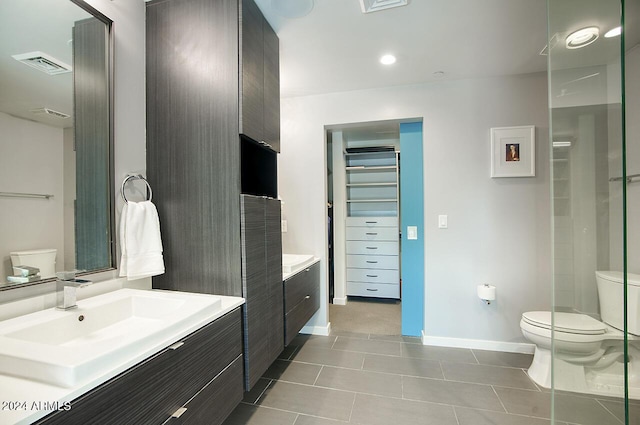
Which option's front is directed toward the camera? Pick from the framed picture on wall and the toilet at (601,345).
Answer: the framed picture on wall

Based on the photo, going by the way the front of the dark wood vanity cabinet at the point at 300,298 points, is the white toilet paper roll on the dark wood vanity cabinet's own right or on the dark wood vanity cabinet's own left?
on the dark wood vanity cabinet's own left

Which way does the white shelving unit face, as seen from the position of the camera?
facing the viewer

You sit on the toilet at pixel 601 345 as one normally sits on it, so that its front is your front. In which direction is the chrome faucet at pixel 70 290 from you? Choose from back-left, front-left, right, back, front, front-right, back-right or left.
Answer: front-left

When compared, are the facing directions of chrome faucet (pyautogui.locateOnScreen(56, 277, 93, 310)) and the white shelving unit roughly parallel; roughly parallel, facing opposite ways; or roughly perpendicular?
roughly perpendicular

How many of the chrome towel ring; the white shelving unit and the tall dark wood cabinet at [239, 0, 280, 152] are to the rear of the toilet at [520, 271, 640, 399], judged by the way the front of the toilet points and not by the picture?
0

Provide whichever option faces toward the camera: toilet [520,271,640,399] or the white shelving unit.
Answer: the white shelving unit

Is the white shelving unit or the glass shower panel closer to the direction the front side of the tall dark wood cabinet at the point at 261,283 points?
the glass shower panel

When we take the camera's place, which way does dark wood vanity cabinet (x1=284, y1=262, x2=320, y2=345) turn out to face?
facing the viewer and to the right of the viewer

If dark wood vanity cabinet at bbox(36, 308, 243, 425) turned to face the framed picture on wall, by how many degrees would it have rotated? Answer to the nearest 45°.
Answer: approximately 45° to its left

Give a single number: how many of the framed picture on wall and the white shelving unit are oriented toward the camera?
2

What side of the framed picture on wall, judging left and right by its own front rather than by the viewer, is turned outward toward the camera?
front

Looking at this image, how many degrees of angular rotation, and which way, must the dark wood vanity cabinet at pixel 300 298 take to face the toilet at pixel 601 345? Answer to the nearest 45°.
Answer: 0° — it already faces it

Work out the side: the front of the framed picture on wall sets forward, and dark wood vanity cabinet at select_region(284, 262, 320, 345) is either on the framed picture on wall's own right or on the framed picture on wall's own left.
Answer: on the framed picture on wall's own right

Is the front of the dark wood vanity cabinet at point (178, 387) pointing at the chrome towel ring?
no

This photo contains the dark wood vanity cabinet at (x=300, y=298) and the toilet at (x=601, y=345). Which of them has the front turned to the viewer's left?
the toilet

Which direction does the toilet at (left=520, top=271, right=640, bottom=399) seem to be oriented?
to the viewer's left

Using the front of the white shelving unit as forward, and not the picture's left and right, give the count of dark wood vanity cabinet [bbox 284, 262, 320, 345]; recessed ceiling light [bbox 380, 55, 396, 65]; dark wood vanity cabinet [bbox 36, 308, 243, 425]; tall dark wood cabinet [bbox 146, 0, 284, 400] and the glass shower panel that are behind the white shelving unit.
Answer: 0

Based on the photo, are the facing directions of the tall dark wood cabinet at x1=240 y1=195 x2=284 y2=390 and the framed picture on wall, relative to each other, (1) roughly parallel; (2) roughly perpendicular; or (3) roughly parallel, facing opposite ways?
roughly perpendicular
